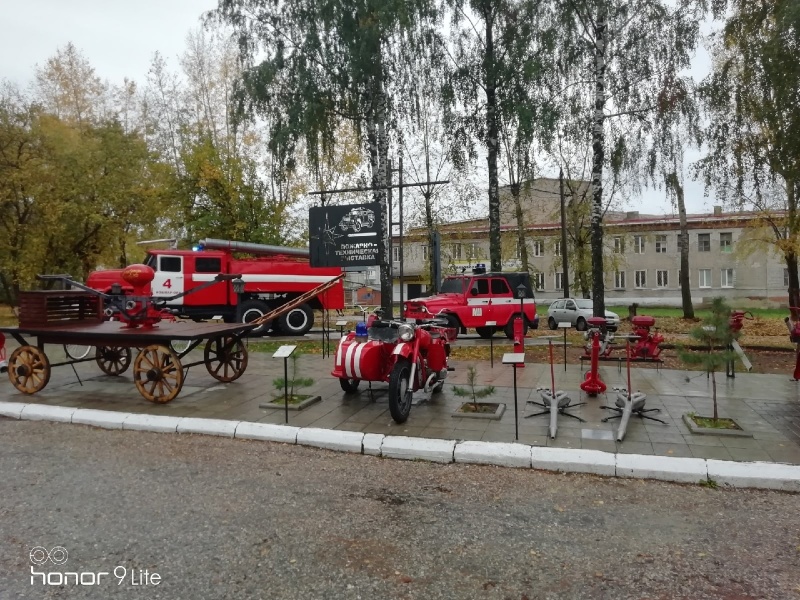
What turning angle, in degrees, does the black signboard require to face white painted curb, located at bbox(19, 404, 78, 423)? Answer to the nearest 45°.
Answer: approximately 45° to its right

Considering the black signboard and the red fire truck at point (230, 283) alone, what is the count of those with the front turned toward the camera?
1

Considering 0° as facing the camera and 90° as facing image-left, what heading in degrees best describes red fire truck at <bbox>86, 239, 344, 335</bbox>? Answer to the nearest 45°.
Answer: approximately 90°

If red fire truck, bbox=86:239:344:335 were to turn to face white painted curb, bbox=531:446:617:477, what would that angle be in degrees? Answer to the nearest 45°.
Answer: approximately 90° to its left

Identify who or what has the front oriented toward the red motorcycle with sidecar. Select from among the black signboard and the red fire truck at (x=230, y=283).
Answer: the black signboard

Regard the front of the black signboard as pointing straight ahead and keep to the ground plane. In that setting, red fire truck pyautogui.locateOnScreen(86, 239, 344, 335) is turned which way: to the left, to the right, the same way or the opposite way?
to the right
